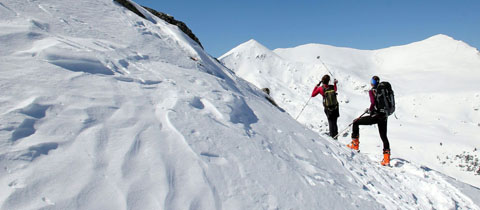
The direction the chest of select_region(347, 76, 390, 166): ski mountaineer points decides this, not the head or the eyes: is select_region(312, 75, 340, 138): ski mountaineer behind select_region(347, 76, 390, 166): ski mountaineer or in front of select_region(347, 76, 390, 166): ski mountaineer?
in front
